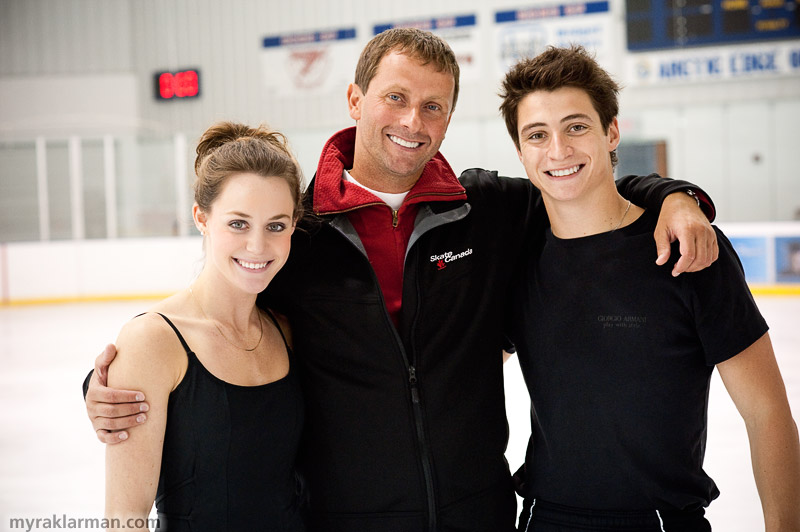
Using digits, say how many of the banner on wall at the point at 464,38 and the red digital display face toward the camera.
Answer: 2

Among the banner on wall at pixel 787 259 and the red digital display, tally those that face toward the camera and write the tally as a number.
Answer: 2

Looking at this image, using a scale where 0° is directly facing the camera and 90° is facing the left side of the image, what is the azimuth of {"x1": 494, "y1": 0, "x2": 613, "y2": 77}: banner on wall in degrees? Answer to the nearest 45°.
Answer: approximately 0°

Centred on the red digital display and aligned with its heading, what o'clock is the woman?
The woman is roughly at 12 o'clock from the red digital display.

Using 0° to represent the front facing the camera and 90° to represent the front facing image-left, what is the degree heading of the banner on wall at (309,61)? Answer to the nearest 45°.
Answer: approximately 0°
